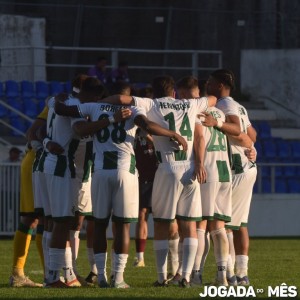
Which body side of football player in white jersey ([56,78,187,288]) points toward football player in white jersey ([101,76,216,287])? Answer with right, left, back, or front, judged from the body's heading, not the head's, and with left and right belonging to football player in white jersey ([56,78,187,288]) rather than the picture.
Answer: right

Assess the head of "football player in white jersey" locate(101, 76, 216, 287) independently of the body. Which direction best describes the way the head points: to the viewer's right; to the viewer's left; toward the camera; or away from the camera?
away from the camera

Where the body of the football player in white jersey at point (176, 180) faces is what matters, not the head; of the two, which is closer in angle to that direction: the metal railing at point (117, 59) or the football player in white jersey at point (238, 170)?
the metal railing

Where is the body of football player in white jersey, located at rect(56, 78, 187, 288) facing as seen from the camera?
away from the camera

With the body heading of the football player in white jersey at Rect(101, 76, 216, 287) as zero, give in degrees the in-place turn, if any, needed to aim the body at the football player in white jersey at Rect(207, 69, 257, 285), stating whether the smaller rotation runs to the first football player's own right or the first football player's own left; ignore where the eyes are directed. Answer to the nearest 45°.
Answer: approximately 45° to the first football player's own right

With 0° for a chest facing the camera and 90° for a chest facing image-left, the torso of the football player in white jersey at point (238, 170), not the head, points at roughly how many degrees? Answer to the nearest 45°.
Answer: approximately 90°

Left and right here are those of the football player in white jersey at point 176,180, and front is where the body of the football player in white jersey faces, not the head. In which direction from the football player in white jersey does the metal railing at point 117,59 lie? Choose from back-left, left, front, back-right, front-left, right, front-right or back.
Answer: front

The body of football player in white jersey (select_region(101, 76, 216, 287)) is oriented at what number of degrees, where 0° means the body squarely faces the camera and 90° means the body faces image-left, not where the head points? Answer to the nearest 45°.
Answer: approximately 180°

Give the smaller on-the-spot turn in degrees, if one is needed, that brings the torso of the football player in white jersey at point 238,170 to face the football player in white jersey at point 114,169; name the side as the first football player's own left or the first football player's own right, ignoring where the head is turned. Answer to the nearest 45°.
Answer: approximately 45° to the first football player's own left

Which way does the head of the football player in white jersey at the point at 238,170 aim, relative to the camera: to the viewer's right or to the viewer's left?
to the viewer's left

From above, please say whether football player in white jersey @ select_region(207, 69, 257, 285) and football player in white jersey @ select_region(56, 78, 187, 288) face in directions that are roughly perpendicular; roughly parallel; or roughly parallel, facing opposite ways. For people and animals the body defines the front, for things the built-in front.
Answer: roughly perpendicular

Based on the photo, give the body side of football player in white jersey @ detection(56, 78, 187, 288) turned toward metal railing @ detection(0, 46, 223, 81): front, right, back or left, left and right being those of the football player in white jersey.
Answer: front
